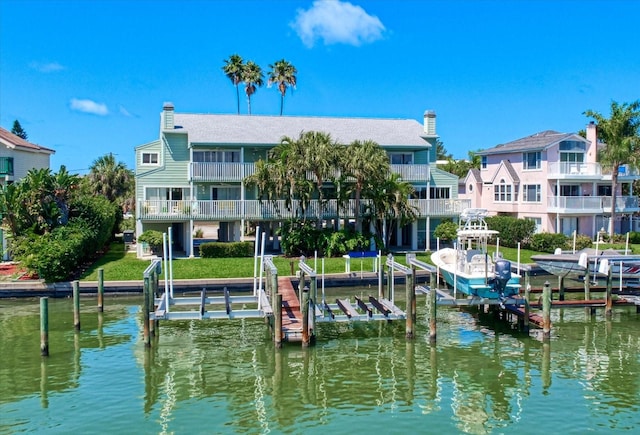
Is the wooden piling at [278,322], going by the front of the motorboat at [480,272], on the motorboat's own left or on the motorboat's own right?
on the motorboat's own left

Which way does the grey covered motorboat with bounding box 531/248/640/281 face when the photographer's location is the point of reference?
facing to the left of the viewer

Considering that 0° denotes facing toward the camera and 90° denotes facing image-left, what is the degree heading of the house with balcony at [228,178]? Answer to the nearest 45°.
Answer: approximately 0°

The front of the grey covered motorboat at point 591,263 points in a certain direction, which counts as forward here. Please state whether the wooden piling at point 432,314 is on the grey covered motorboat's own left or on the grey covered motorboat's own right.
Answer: on the grey covered motorboat's own left

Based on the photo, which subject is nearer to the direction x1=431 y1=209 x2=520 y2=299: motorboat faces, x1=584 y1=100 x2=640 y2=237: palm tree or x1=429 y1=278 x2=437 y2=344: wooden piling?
the palm tree

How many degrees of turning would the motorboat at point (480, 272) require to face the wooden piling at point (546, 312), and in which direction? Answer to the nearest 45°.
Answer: approximately 180°

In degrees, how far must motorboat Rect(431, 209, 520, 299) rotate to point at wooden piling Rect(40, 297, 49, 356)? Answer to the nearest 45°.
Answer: approximately 90° to its left

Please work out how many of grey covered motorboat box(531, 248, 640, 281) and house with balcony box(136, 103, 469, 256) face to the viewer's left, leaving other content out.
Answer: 1

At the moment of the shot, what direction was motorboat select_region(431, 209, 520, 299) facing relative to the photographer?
facing away from the viewer and to the left of the viewer
